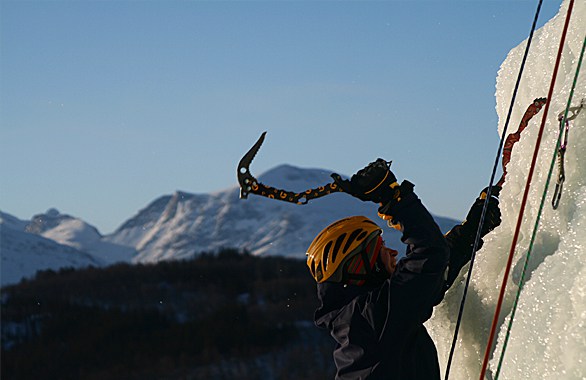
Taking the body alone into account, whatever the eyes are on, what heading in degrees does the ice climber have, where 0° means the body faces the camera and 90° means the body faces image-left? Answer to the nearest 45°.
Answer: approximately 270°
